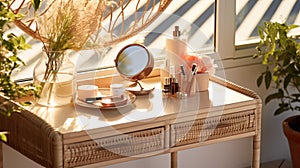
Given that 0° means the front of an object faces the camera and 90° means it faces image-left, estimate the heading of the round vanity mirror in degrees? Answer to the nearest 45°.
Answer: approximately 45°

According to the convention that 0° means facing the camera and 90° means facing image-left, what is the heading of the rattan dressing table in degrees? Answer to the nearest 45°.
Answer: approximately 315°

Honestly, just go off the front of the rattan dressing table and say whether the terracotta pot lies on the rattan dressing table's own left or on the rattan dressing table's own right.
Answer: on the rattan dressing table's own left

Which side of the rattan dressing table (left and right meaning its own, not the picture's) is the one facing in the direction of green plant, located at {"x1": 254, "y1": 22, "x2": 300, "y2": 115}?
left
